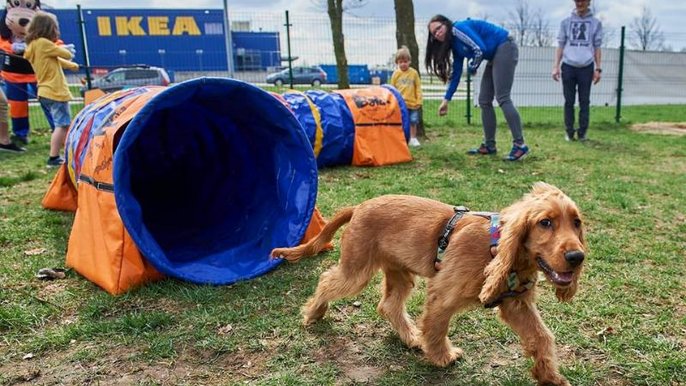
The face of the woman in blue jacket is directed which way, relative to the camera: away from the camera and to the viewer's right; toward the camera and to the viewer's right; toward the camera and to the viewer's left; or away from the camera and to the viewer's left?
toward the camera and to the viewer's left

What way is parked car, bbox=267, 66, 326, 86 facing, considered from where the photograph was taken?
facing to the left of the viewer

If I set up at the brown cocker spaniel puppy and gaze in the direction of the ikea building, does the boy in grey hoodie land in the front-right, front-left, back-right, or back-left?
front-right

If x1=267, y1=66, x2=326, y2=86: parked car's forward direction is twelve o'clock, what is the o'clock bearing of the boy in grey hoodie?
The boy in grey hoodie is roughly at 8 o'clock from the parked car.

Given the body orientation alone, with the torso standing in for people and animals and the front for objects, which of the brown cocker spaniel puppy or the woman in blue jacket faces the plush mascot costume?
the woman in blue jacket

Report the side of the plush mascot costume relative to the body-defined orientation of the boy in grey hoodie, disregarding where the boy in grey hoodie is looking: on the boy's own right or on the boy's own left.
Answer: on the boy's own right

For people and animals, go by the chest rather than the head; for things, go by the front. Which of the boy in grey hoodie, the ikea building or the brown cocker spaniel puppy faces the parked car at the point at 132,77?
the ikea building

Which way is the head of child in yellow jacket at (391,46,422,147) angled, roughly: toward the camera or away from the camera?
toward the camera

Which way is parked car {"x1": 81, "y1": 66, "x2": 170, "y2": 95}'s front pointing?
to the viewer's left

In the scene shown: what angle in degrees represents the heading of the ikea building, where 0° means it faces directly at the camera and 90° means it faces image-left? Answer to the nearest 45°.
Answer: approximately 0°

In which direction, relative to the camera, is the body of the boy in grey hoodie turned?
toward the camera

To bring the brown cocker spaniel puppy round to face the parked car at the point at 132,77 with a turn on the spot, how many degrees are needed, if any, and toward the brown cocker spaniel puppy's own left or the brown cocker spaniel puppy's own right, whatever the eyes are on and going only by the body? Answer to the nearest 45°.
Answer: approximately 180°

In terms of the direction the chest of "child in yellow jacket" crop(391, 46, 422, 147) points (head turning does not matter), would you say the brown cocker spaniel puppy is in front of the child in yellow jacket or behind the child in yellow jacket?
in front

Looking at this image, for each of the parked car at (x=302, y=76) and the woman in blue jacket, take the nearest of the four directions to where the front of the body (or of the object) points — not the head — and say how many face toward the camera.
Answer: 0
